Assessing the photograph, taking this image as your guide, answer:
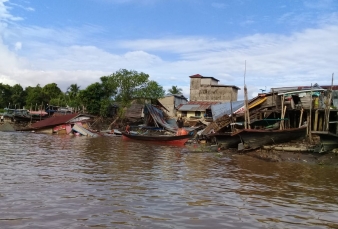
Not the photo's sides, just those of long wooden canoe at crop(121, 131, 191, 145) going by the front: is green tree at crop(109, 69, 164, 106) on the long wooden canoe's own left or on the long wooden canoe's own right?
on the long wooden canoe's own left

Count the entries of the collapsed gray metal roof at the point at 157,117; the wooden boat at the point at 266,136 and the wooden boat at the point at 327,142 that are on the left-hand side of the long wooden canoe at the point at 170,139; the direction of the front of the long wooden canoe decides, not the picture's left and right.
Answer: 1

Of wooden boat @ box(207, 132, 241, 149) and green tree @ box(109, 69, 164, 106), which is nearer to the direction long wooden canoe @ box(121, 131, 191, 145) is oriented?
the wooden boat

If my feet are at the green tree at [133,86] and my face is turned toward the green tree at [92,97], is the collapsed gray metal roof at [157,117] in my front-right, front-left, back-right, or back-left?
back-left

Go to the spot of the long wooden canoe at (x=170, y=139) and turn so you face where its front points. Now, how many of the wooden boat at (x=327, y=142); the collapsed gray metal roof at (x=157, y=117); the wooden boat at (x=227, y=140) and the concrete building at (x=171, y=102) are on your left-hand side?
2

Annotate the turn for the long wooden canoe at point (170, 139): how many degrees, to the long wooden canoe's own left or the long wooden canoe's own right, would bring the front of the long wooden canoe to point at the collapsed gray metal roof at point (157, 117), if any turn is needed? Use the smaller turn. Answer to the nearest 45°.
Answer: approximately 90° to the long wooden canoe's own left

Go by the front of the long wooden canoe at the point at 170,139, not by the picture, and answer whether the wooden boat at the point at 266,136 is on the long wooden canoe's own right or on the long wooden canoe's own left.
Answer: on the long wooden canoe's own right

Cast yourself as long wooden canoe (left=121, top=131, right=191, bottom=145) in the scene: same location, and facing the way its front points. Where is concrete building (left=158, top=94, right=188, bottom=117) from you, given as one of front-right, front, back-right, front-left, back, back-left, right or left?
left

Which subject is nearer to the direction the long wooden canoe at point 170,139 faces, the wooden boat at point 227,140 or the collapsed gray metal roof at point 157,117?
the wooden boat

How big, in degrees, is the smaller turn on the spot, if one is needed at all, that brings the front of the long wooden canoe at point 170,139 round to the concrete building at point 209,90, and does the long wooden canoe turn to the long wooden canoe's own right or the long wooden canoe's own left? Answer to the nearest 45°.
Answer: approximately 90° to the long wooden canoe's own left

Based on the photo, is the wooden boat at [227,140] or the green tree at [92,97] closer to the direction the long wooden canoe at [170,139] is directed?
the wooden boat

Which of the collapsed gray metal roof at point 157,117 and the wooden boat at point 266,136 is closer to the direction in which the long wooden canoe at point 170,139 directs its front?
the wooden boat
